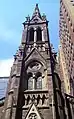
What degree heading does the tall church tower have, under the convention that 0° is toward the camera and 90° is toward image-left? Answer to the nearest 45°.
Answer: approximately 0°
